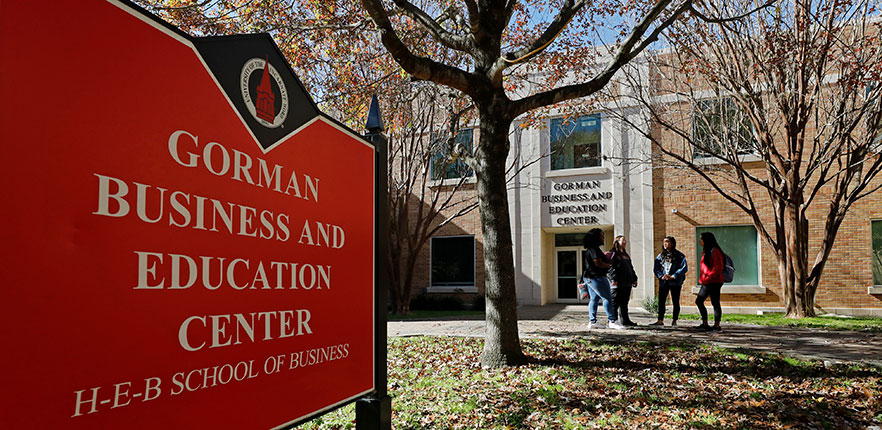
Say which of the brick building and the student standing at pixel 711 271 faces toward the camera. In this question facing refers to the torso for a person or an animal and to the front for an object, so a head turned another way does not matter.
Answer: the brick building

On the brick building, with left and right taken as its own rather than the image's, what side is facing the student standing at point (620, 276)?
front

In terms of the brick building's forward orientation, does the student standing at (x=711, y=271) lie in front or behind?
in front

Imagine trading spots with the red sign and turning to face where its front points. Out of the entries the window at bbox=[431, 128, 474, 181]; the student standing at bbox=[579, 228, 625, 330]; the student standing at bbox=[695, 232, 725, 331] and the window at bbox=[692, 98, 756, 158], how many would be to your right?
0

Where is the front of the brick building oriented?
toward the camera

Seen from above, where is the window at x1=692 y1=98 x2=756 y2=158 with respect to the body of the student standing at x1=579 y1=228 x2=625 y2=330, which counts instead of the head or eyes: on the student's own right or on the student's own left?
on the student's own left

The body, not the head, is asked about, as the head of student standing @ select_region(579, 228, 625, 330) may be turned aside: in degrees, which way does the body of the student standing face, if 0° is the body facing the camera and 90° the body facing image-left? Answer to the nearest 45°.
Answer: approximately 270°

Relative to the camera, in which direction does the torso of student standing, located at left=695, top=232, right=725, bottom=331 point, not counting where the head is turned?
to the viewer's left

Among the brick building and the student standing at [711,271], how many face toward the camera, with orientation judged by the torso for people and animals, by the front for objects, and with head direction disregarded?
1

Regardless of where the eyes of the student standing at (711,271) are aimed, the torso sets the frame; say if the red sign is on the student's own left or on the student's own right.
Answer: on the student's own left

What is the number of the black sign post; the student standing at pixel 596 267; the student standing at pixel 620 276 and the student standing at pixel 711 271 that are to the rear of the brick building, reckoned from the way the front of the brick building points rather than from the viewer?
0

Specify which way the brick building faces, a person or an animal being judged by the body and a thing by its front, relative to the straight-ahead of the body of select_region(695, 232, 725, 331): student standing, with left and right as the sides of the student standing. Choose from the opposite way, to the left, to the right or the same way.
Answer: to the left

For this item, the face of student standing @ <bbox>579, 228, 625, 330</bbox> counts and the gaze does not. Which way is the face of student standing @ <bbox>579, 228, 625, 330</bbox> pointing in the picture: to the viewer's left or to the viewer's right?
to the viewer's right

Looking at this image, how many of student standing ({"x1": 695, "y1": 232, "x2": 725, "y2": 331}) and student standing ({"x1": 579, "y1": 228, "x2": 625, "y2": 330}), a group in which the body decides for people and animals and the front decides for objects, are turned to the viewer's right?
1

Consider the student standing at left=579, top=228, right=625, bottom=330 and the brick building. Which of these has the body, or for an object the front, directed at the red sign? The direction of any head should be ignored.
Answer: the brick building

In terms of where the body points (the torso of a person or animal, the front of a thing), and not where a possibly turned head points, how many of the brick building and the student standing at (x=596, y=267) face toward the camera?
1

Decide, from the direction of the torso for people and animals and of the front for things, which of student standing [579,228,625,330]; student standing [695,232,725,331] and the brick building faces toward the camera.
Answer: the brick building

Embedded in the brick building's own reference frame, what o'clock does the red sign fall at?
The red sign is roughly at 12 o'clock from the brick building.
